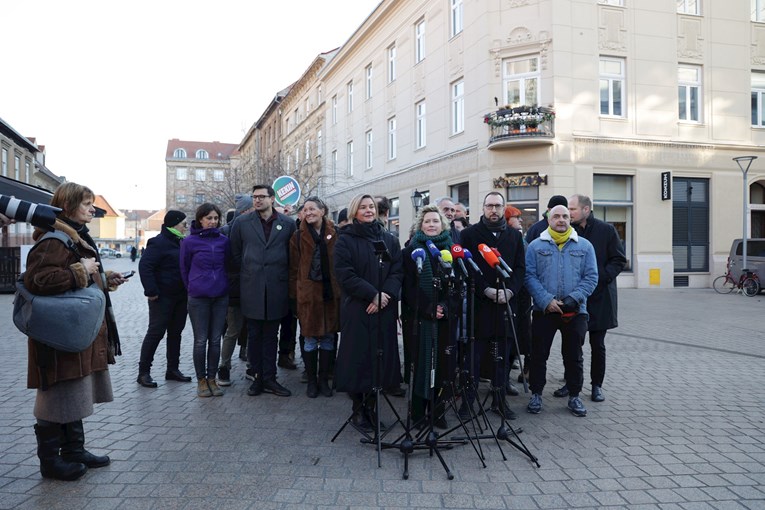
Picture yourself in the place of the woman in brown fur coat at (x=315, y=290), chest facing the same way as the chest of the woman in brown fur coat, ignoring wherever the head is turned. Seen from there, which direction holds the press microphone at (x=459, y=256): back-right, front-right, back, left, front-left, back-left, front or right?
front-left

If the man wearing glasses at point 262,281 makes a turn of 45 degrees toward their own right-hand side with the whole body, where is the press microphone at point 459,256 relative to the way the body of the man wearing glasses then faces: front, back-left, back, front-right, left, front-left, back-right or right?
left

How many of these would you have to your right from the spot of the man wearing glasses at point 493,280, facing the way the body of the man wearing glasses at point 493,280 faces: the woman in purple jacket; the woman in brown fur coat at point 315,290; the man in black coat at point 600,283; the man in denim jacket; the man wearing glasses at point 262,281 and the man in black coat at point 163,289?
4

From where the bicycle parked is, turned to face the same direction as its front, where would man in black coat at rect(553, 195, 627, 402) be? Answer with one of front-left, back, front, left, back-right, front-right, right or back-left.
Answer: left

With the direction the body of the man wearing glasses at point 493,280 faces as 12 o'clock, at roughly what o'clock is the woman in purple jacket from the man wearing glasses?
The woman in purple jacket is roughly at 3 o'clock from the man wearing glasses.

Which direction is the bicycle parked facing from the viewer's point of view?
to the viewer's left

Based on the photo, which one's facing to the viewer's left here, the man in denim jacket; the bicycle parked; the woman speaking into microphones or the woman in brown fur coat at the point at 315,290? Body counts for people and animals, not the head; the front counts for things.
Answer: the bicycle parked

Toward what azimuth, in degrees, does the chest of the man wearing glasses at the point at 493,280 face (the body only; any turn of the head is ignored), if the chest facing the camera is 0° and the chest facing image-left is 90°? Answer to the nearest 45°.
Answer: approximately 0°

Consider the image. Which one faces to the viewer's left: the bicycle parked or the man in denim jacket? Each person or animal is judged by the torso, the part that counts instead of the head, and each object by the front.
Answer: the bicycle parked

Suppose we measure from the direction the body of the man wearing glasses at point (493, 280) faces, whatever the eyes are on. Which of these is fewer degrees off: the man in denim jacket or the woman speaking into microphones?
the woman speaking into microphones

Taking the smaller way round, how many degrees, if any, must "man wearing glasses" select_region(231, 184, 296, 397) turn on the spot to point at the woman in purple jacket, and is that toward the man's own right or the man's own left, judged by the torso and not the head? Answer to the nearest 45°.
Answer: approximately 90° to the man's own right
